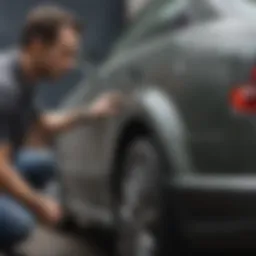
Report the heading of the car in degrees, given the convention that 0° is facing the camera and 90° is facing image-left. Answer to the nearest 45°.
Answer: approximately 135°
